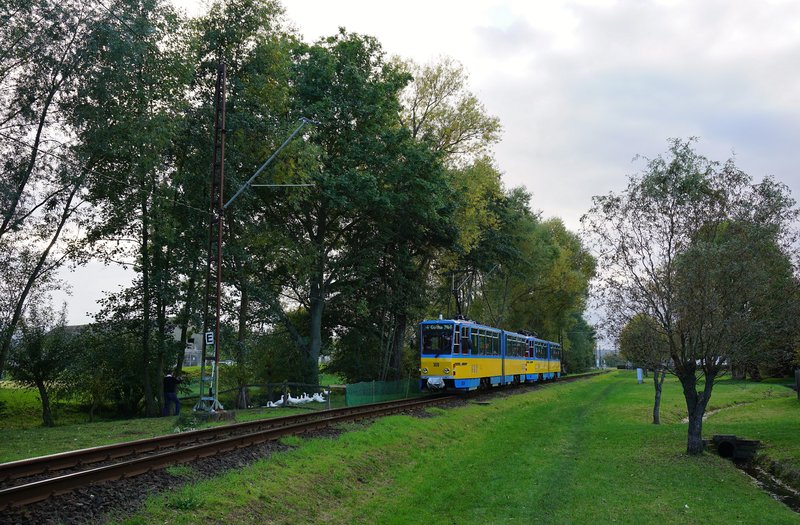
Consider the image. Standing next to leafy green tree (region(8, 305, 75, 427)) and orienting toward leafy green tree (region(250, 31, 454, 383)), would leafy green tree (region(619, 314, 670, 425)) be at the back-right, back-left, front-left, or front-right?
front-right

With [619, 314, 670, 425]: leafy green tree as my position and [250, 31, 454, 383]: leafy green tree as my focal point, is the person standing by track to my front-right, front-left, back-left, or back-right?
front-left

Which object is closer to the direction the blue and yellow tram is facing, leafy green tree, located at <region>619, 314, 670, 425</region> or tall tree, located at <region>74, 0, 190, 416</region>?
the tall tree

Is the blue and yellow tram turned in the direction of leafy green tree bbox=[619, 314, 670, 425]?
no

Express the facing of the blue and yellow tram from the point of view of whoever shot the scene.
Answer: facing the viewer and to the left of the viewer

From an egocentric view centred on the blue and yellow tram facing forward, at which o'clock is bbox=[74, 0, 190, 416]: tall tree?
The tall tree is roughly at 12 o'clock from the blue and yellow tram.

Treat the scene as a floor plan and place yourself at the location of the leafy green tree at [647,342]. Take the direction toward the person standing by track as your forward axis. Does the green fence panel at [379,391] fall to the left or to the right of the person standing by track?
right

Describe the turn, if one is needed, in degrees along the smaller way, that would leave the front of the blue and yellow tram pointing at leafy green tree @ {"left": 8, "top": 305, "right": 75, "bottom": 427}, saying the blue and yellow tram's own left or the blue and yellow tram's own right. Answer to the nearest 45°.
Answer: approximately 45° to the blue and yellow tram's own right

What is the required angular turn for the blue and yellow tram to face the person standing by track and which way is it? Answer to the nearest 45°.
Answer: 0° — it already faces them
